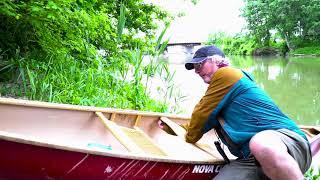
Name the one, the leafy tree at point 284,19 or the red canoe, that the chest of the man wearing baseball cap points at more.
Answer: the red canoe

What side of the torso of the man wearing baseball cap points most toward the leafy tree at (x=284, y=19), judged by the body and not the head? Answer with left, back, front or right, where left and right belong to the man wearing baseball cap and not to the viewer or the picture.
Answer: right

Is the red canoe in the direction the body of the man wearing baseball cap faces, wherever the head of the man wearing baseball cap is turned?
yes

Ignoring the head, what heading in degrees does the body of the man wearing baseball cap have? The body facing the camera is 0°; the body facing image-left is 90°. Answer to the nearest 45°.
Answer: approximately 90°
